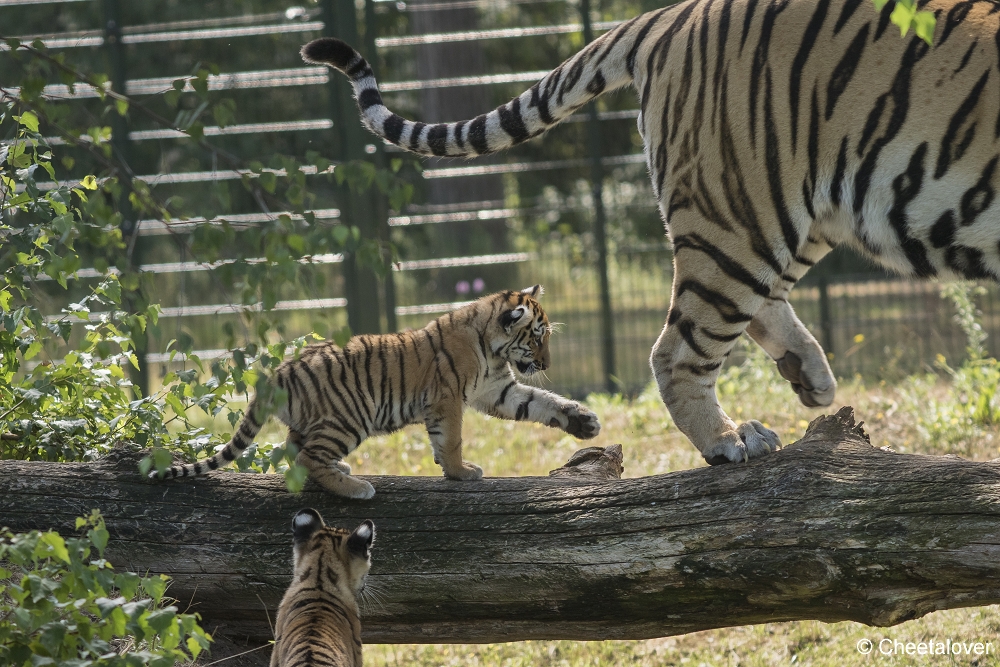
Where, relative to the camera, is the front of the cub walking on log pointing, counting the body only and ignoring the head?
to the viewer's right

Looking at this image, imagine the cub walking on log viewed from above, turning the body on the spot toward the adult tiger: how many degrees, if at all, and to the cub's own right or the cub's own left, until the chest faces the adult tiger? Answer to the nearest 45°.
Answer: approximately 45° to the cub's own right

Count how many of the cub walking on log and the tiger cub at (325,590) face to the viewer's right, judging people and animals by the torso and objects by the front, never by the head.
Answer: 1

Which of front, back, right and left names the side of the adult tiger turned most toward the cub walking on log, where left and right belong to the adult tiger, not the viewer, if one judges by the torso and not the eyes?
back

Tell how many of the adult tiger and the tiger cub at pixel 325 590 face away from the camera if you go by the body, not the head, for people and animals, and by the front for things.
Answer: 1

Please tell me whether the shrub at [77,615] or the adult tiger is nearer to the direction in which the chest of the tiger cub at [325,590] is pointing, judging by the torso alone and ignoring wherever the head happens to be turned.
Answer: the adult tiger

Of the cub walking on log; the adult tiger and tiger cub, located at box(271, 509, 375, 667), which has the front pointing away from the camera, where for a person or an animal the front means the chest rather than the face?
the tiger cub

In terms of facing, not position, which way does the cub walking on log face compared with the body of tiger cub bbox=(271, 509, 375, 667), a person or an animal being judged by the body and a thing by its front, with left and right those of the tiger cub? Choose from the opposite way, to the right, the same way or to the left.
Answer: to the right

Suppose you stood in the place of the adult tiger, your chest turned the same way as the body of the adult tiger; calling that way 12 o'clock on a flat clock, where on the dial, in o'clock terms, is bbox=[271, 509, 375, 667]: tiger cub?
The tiger cub is roughly at 5 o'clock from the adult tiger.

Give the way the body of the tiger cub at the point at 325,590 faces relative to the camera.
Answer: away from the camera

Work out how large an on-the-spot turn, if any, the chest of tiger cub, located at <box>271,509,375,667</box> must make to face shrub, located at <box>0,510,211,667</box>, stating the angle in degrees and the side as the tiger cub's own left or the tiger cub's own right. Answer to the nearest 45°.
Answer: approximately 135° to the tiger cub's own left

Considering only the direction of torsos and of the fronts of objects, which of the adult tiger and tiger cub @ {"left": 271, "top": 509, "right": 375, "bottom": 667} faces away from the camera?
the tiger cub

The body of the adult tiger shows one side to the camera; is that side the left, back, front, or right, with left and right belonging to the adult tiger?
right

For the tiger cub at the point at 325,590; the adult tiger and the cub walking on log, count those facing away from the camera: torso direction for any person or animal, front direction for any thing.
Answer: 1

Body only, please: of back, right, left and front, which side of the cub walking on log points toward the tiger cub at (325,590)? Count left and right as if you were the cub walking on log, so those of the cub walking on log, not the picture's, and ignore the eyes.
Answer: right

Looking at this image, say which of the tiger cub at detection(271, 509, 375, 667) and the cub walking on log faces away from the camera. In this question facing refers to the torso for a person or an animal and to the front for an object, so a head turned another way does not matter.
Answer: the tiger cub

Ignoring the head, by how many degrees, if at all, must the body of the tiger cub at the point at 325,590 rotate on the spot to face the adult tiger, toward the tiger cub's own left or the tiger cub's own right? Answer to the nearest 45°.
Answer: approximately 90° to the tiger cub's own right
